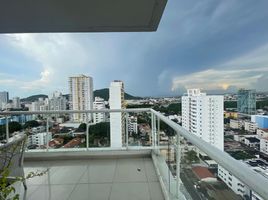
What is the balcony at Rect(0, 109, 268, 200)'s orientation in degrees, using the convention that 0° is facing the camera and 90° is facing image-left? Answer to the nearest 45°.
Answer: approximately 180°

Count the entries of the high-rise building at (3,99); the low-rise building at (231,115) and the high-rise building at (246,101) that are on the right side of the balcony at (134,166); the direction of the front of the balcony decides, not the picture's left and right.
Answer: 2

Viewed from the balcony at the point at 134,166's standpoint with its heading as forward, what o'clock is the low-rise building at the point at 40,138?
The low-rise building is roughly at 10 o'clock from the balcony.

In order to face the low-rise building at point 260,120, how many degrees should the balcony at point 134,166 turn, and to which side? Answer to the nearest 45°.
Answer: approximately 90° to its right

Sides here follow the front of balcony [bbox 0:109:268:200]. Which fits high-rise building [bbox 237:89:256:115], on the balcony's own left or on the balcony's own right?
on the balcony's own right

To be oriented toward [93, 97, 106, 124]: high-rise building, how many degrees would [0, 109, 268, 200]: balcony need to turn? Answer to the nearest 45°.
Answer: approximately 45° to its left

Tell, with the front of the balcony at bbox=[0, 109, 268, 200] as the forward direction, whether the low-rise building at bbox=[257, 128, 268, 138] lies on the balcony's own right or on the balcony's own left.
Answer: on the balcony's own right
